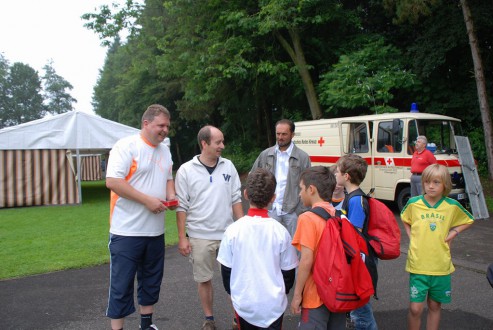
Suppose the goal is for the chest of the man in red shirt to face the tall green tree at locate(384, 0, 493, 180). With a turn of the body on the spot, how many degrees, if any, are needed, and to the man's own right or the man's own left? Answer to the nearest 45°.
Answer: approximately 135° to the man's own right

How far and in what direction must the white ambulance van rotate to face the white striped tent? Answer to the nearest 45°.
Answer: approximately 135° to its right

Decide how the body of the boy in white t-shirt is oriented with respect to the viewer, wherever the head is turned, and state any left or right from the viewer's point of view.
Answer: facing away from the viewer

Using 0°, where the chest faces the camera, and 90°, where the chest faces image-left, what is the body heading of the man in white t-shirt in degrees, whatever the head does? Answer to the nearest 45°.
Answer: approximately 315°

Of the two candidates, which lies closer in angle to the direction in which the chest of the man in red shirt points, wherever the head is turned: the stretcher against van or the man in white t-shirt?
the man in white t-shirt

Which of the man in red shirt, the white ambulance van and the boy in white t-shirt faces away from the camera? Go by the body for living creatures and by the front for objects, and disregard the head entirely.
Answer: the boy in white t-shirt

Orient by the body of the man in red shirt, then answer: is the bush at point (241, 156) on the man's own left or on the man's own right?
on the man's own right

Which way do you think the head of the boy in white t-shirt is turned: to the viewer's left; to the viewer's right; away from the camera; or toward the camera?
away from the camera

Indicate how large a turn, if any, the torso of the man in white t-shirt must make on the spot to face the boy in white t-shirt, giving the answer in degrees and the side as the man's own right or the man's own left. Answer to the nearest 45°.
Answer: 0° — they already face them

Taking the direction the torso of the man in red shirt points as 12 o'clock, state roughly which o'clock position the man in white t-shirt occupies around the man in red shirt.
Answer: The man in white t-shirt is roughly at 11 o'clock from the man in red shirt.

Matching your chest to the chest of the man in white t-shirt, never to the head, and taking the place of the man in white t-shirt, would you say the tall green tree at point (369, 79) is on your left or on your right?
on your left
